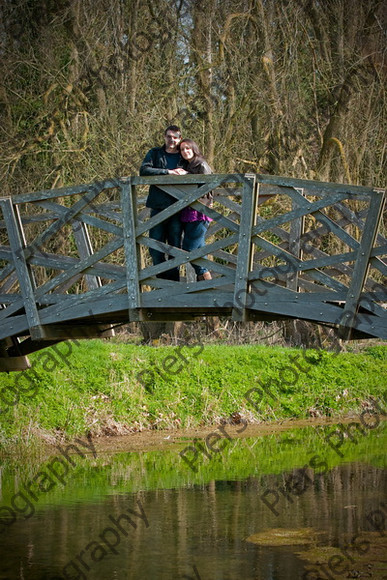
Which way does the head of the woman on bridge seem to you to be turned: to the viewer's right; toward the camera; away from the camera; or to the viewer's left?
toward the camera

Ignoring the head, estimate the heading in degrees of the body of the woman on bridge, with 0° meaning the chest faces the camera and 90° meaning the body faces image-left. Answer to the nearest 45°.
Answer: approximately 45°
